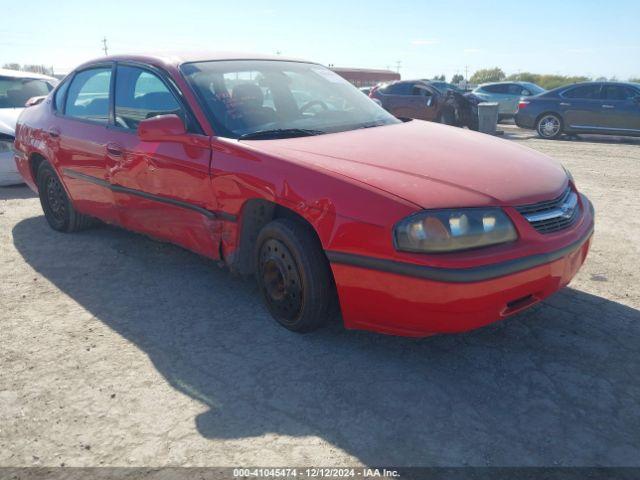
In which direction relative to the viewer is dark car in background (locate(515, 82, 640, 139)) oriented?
to the viewer's right

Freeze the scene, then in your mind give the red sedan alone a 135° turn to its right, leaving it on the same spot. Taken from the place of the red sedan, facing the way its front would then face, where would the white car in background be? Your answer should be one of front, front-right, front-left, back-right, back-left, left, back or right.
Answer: front-right

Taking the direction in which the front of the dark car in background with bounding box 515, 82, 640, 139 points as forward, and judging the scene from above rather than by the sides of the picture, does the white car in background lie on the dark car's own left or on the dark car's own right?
on the dark car's own right

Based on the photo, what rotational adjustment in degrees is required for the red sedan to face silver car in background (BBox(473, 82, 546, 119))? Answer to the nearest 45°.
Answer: approximately 135° to its left

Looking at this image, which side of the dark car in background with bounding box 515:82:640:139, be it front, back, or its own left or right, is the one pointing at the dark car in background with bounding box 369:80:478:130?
back

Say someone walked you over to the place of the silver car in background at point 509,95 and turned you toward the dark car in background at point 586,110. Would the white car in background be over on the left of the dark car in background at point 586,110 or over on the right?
right

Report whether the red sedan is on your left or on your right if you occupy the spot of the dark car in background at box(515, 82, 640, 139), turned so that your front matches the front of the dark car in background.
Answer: on your right
